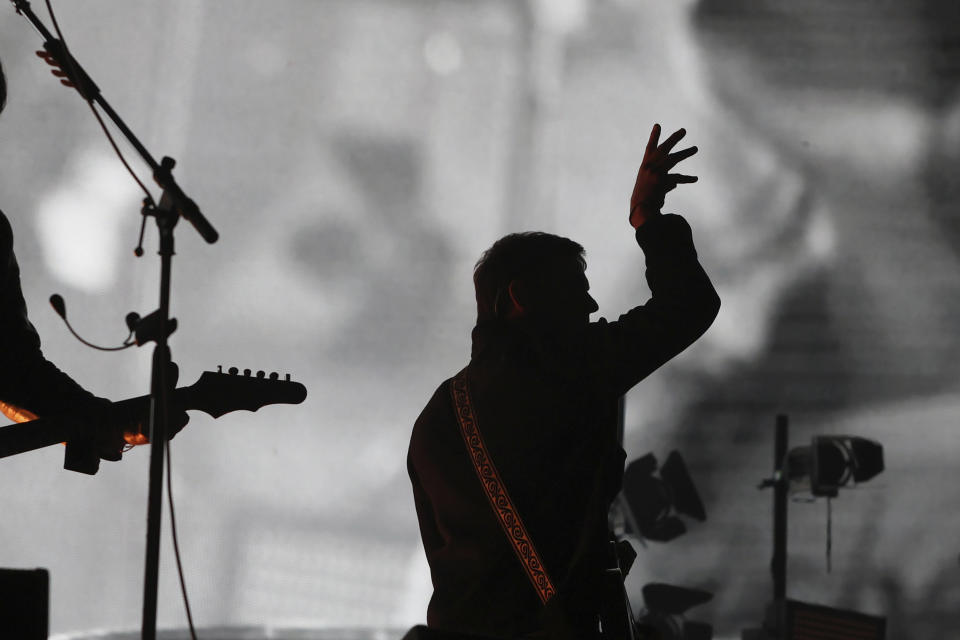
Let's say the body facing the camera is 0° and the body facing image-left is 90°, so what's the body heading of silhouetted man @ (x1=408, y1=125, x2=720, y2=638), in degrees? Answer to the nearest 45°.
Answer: approximately 225°

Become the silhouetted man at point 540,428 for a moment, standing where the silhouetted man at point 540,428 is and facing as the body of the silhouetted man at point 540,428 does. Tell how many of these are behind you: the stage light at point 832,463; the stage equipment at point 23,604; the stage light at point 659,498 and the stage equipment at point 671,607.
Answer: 1

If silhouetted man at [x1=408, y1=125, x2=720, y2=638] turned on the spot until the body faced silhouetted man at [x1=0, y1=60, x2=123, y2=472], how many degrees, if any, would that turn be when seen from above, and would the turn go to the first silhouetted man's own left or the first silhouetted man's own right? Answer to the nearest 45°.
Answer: approximately 135° to the first silhouetted man's own left

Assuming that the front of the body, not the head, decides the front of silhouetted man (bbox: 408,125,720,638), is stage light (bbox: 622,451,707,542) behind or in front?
in front

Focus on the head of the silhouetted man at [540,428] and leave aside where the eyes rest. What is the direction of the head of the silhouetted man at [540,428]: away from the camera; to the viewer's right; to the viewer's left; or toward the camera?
to the viewer's right
